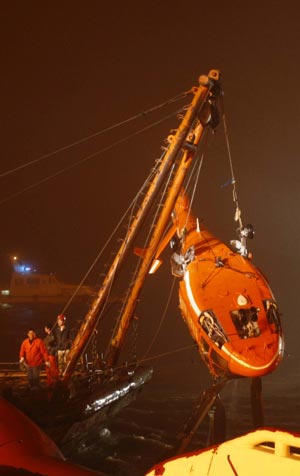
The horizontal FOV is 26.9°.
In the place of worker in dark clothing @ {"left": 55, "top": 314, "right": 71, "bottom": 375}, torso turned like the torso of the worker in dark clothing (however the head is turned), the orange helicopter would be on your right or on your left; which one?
on your left
